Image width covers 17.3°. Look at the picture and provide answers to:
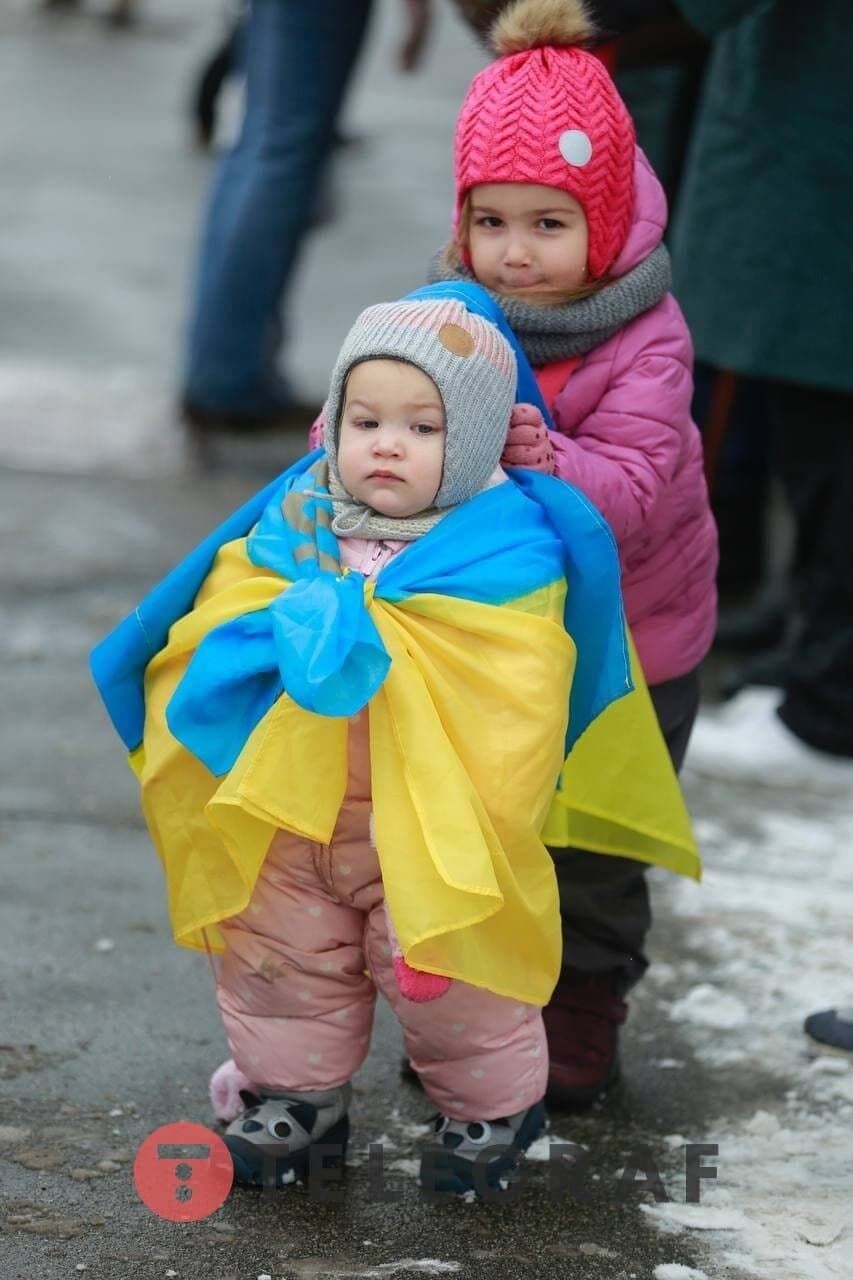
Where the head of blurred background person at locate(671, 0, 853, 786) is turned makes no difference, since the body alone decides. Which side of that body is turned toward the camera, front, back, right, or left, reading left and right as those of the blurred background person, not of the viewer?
left

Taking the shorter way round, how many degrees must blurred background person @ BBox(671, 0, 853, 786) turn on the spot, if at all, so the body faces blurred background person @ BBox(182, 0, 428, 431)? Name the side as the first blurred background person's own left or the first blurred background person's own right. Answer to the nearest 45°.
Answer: approximately 45° to the first blurred background person's own right
